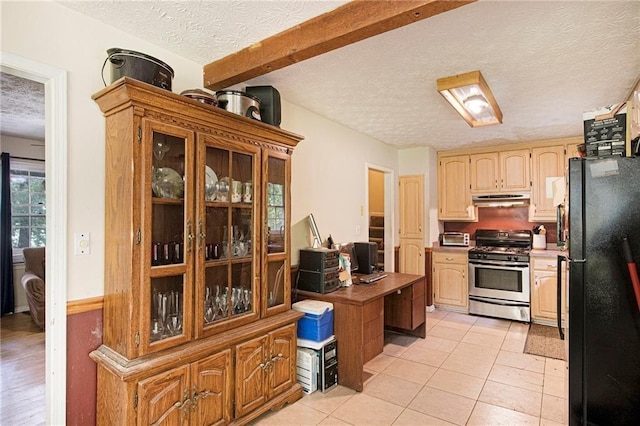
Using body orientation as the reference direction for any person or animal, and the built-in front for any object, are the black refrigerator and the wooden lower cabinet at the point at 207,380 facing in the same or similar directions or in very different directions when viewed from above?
very different directions

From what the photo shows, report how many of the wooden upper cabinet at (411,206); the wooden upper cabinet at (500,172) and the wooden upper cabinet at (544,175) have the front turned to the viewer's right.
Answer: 0

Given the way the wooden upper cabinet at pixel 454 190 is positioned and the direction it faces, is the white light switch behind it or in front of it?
in front

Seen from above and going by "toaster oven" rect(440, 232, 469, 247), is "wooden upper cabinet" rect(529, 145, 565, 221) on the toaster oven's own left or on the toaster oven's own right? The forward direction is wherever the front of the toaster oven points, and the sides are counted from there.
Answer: on the toaster oven's own left

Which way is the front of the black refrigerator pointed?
to the viewer's left

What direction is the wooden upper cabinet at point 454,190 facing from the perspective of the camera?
toward the camera

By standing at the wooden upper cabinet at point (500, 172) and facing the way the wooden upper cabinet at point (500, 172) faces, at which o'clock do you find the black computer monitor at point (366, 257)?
The black computer monitor is roughly at 1 o'clock from the wooden upper cabinet.

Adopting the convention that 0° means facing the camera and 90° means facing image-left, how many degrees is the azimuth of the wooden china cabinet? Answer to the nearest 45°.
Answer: approximately 315°

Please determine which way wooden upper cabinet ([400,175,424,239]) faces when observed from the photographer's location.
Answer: facing the viewer

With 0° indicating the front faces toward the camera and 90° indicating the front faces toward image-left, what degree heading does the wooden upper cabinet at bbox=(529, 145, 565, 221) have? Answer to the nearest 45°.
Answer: approximately 0°

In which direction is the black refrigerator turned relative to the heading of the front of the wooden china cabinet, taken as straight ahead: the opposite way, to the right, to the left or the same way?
the opposite way

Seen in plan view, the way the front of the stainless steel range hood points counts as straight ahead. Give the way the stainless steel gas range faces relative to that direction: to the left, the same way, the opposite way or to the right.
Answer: the same way

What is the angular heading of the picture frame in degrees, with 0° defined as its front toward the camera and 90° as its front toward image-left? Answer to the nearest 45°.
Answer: approximately 270°

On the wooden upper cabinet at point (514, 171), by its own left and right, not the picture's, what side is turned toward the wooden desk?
front

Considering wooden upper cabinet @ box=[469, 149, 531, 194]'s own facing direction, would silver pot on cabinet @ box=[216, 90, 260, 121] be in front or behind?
in front

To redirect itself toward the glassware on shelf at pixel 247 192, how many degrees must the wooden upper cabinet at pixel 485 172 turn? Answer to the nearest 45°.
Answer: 0° — it already faces it

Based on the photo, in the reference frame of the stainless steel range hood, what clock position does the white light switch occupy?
The white light switch is roughly at 1 o'clock from the stainless steel range hood.

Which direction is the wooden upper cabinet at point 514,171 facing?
toward the camera
